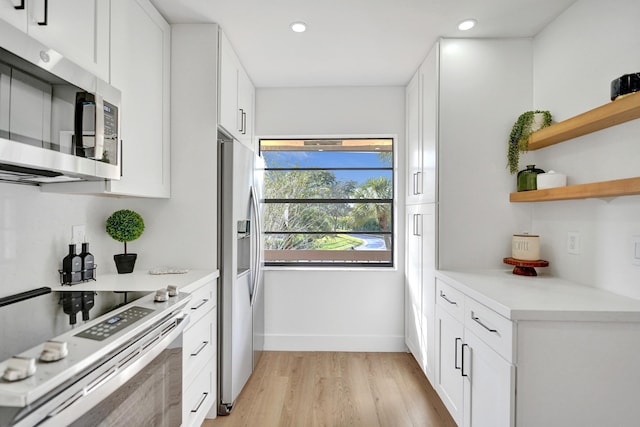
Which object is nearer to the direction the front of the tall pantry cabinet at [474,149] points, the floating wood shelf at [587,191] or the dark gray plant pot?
the dark gray plant pot

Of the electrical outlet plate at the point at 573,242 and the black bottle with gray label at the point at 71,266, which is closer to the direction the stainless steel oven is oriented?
the electrical outlet plate

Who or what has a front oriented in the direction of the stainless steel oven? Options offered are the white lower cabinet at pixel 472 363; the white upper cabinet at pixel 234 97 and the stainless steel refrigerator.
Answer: the white lower cabinet

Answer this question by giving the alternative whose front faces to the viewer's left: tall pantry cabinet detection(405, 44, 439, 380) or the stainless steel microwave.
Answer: the tall pantry cabinet

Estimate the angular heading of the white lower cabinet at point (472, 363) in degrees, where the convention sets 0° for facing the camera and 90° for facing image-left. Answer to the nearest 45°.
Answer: approximately 45°

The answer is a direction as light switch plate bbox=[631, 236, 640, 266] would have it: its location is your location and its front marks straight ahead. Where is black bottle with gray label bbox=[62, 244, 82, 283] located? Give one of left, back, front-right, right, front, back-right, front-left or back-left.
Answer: front

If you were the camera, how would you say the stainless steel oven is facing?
facing the viewer and to the right of the viewer

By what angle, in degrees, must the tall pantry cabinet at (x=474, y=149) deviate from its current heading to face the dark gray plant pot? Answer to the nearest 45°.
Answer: approximately 45° to its left

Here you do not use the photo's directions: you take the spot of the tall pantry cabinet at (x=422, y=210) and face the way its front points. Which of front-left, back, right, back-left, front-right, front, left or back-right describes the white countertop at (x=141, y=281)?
front-left

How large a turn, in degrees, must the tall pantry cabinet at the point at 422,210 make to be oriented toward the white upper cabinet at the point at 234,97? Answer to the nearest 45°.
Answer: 0° — it already faces it

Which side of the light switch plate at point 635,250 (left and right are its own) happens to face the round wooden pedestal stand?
right

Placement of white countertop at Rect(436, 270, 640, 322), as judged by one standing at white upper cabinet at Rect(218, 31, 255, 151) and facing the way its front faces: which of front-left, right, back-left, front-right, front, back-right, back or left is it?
front-right

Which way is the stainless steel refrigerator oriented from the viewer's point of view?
to the viewer's right

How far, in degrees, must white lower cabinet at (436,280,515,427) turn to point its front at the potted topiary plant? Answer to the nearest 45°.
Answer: approximately 45° to its right

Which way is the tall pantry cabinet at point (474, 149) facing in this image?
to the viewer's left
